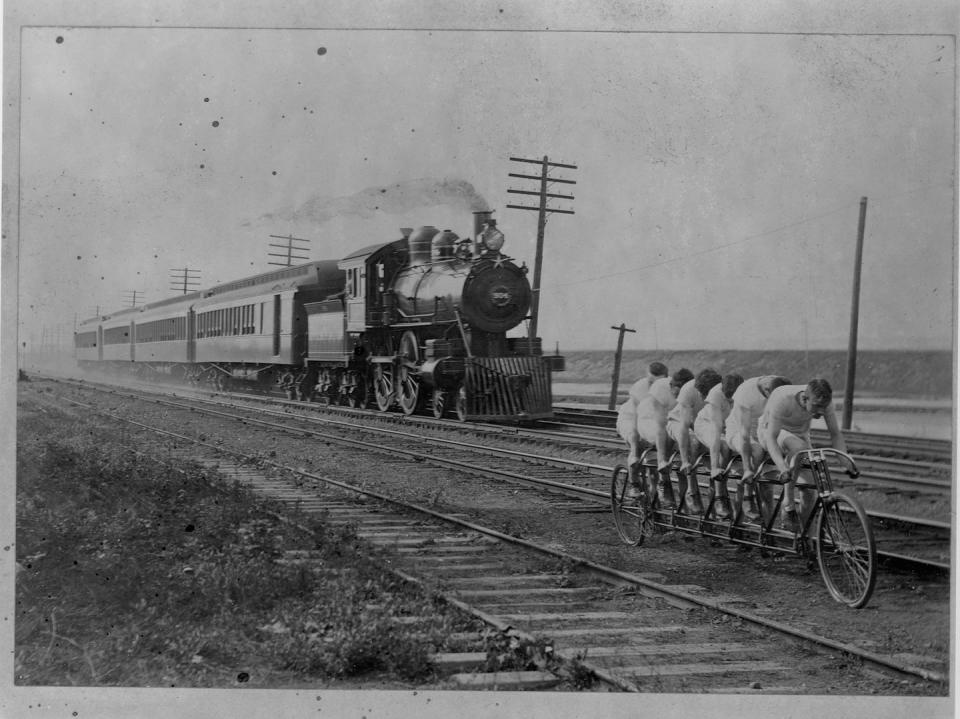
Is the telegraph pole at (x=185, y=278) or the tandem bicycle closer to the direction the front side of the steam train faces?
the tandem bicycle

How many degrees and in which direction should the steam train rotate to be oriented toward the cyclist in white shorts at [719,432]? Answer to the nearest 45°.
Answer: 0° — it already faces them

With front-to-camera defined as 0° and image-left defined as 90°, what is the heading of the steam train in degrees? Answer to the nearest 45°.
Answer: approximately 315°
